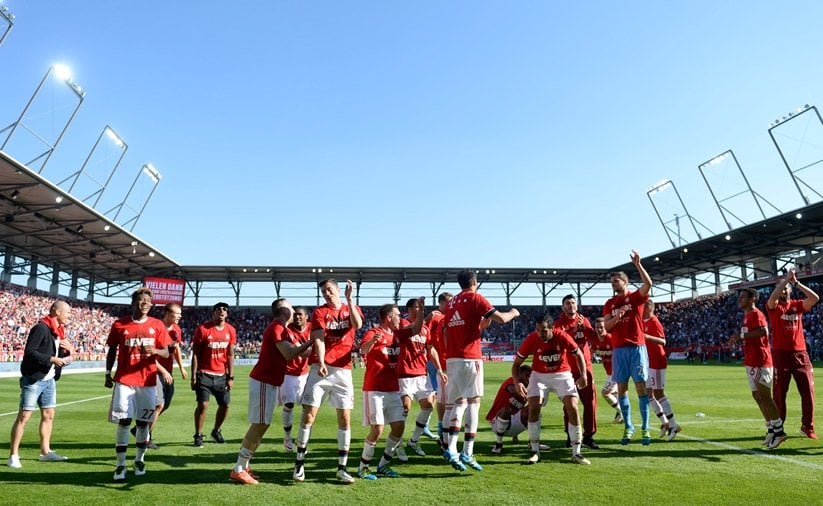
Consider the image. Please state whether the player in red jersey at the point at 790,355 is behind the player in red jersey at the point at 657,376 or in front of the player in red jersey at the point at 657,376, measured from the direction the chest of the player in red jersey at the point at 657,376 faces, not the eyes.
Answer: behind

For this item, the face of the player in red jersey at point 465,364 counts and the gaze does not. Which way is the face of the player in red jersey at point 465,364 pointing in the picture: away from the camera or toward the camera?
away from the camera

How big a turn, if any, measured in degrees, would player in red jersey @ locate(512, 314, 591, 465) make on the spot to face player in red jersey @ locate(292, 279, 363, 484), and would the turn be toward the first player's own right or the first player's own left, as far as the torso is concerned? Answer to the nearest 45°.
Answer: approximately 45° to the first player's own right

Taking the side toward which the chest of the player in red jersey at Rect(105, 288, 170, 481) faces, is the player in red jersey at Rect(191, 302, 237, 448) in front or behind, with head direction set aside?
behind

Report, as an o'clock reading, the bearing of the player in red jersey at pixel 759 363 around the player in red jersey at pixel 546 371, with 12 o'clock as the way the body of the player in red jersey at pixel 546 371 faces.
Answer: the player in red jersey at pixel 759 363 is roughly at 8 o'clock from the player in red jersey at pixel 546 371.

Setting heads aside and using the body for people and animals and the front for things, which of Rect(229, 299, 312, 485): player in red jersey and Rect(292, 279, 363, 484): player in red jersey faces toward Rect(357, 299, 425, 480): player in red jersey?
Rect(229, 299, 312, 485): player in red jersey

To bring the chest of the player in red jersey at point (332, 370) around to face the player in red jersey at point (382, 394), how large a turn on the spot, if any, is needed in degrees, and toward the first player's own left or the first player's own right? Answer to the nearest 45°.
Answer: approximately 135° to the first player's own left

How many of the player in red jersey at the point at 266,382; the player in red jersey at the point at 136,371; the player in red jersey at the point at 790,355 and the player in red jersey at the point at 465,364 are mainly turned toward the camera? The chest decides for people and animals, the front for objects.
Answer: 2

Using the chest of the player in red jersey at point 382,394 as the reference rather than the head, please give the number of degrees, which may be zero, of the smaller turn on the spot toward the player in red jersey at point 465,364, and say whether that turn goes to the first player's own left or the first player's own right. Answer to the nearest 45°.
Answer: approximately 45° to the first player's own left
